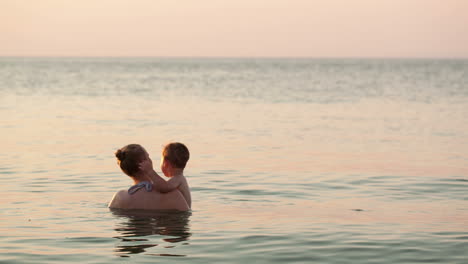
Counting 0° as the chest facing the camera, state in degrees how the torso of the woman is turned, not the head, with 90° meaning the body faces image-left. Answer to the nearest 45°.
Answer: approximately 180°

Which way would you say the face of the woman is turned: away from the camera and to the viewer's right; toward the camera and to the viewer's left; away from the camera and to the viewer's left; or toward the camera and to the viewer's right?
away from the camera and to the viewer's right
